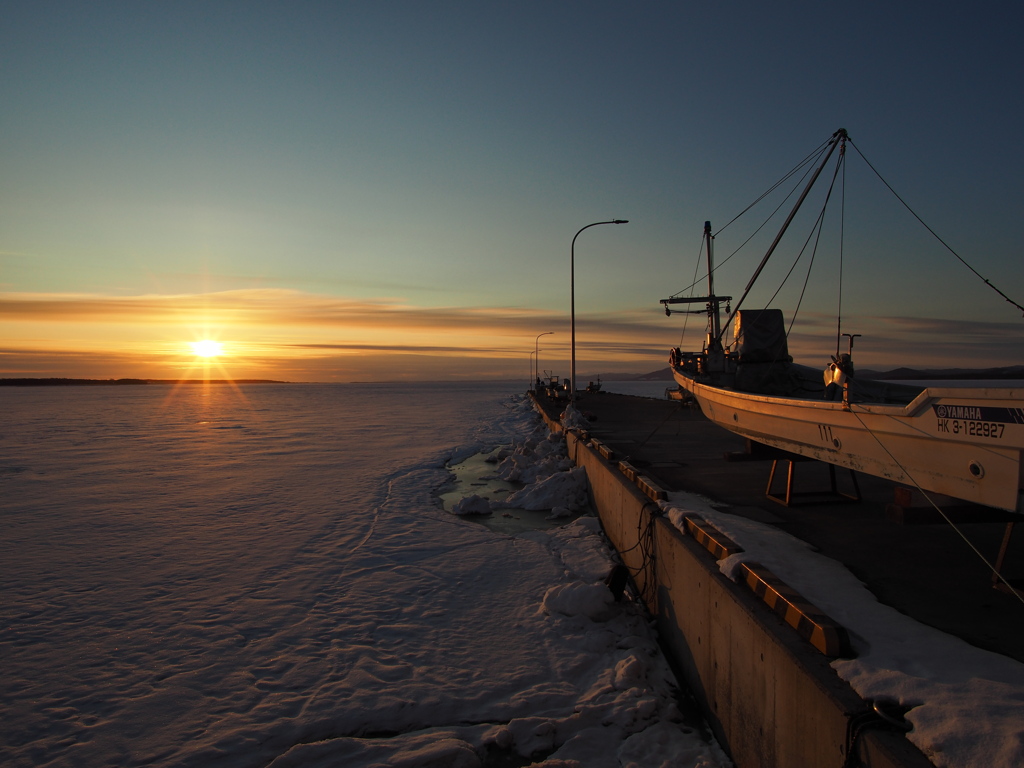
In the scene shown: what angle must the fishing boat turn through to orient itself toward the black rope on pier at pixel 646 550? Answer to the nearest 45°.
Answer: approximately 45° to its left

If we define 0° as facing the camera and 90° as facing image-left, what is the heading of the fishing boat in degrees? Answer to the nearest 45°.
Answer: approximately 135°
